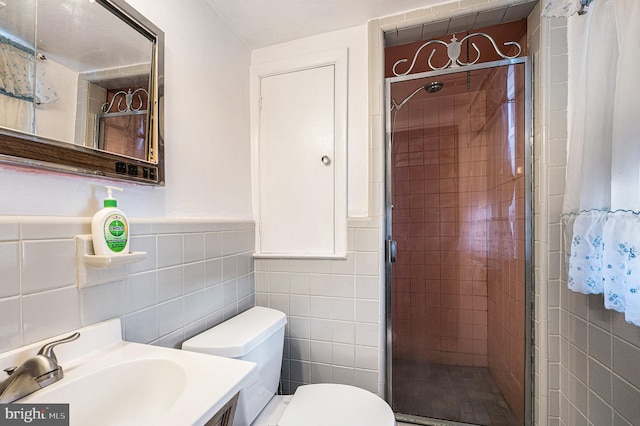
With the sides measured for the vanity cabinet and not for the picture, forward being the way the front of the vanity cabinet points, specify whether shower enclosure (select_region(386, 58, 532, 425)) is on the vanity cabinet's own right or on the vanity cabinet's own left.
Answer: on the vanity cabinet's own left

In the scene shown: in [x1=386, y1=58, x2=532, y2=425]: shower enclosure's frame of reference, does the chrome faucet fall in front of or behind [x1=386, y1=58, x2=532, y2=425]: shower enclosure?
in front

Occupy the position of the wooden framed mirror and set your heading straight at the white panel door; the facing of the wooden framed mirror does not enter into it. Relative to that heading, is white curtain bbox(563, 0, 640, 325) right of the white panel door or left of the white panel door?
right

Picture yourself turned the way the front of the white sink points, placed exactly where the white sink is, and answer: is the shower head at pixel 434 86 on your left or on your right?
on your left

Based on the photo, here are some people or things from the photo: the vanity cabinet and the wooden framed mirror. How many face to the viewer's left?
0

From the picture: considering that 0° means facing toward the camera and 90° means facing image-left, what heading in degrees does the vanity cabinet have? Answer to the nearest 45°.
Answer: approximately 315°

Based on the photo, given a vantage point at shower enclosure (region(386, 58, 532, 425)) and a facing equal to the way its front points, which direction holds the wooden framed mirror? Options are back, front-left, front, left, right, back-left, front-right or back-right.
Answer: front-right

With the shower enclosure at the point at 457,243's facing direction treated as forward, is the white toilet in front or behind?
in front

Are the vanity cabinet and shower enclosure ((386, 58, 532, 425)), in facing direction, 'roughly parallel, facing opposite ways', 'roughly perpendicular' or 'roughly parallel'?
roughly perpendicular

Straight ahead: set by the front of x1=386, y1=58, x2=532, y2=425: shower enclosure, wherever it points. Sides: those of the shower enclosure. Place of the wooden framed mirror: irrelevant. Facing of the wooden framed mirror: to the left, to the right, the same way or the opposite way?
to the left
